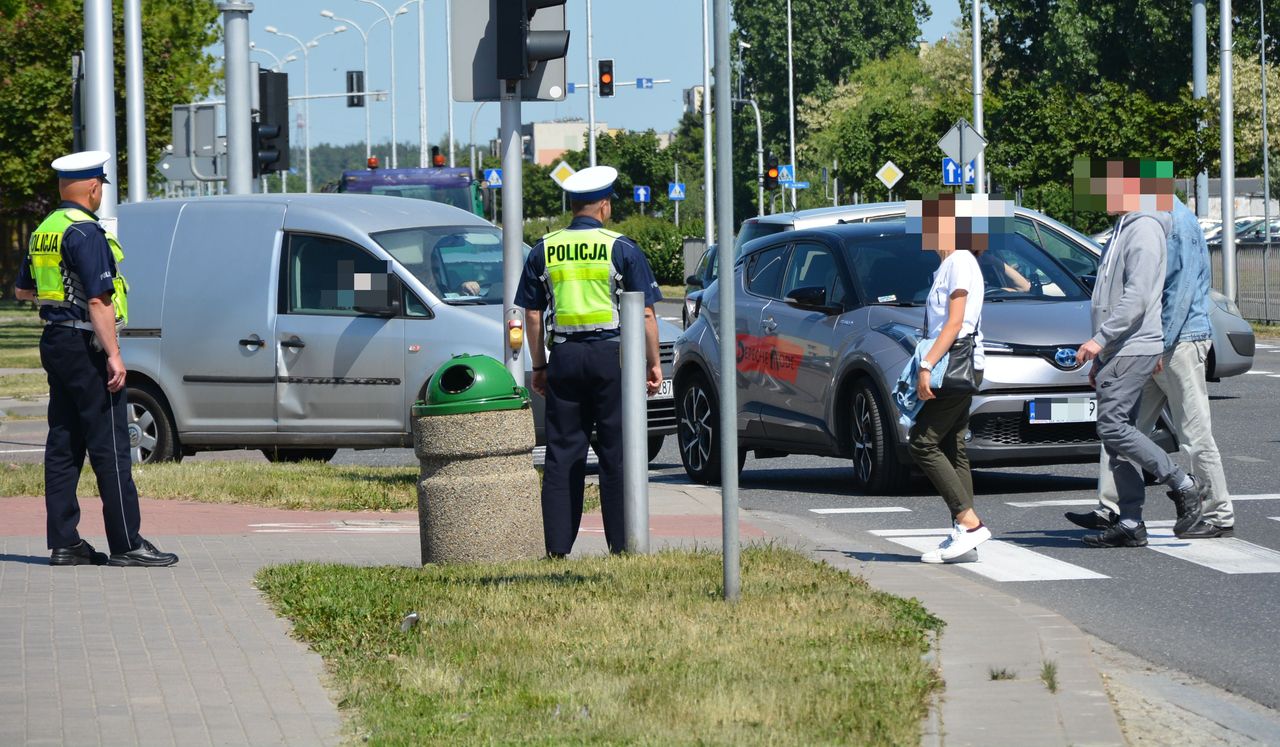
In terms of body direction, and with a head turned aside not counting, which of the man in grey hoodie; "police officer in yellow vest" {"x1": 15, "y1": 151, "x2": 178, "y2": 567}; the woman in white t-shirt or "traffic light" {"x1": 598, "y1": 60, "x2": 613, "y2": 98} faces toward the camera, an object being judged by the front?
the traffic light

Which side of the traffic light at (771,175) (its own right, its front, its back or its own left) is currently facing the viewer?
front

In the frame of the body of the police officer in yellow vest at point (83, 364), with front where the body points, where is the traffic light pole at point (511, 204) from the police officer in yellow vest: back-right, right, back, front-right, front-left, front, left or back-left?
front

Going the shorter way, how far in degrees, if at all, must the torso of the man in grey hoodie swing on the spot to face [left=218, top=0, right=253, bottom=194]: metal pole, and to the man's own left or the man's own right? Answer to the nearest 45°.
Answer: approximately 45° to the man's own right

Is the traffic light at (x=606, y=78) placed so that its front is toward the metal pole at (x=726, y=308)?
yes

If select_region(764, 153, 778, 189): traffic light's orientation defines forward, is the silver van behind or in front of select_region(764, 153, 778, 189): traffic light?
in front

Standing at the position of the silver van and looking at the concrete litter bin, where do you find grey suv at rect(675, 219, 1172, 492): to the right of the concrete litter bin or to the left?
left

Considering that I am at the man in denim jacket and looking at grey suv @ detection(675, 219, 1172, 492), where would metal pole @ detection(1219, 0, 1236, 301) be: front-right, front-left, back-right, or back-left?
front-right

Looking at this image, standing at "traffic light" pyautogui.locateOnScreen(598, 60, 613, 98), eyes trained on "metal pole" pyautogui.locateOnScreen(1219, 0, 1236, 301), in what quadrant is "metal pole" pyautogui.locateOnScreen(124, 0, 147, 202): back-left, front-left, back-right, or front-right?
front-right

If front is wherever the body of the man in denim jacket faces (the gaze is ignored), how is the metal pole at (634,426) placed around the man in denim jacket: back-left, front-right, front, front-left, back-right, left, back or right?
front-left

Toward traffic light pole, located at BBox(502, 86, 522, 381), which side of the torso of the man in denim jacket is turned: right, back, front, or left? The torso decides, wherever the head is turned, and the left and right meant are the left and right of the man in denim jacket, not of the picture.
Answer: front

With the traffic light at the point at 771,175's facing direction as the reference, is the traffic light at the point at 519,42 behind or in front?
in front

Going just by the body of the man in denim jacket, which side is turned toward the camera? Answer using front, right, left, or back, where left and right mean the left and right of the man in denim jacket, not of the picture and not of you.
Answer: left

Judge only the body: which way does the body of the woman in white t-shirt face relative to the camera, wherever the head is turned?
to the viewer's left

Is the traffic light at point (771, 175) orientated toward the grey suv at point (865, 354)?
yes
